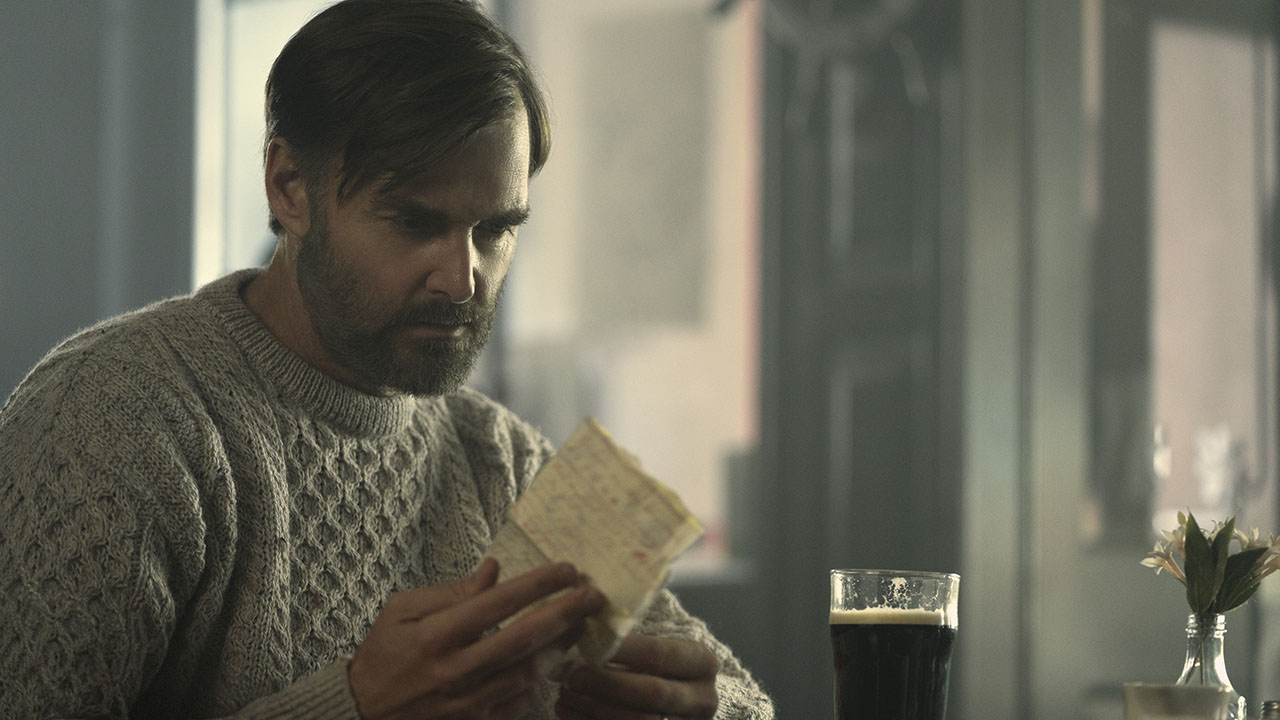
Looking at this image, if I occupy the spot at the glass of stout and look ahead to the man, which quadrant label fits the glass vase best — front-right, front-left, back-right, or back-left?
back-right

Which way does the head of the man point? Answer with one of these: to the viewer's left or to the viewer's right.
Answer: to the viewer's right

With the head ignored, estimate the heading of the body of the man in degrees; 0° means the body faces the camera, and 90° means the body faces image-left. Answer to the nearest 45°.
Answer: approximately 315°

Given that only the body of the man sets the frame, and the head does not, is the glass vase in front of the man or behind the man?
in front
